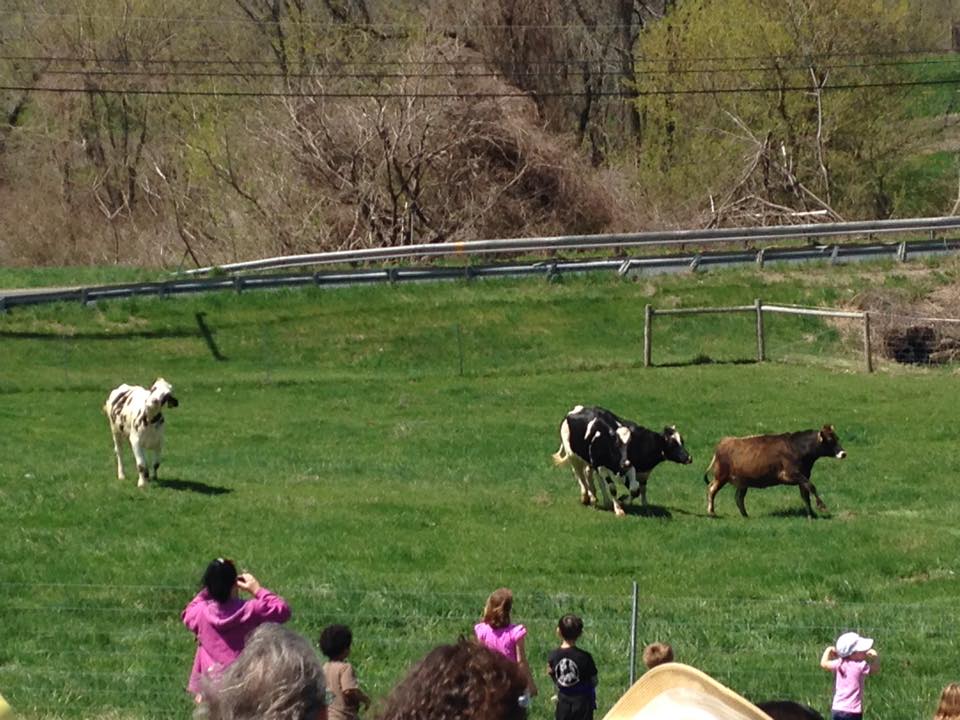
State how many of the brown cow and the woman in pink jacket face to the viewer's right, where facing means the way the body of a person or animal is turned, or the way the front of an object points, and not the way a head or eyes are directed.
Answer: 1

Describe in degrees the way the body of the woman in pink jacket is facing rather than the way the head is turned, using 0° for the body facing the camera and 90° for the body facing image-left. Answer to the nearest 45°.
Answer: approximately 180°

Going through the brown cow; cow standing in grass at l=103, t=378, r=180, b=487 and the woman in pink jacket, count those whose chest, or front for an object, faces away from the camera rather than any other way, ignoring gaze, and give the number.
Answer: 1

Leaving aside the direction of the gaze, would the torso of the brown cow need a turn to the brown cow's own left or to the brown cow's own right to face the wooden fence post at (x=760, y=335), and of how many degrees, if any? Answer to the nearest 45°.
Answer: approximately 90° to the brown cow's own left

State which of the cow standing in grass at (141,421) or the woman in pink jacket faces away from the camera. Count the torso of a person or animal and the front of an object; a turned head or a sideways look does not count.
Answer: the woman in pink jacket

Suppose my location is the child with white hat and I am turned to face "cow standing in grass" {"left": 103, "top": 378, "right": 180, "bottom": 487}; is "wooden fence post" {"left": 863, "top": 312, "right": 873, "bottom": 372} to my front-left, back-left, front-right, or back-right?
front-right

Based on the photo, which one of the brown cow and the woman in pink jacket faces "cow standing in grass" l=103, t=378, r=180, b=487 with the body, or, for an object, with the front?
the woman in pink jacket

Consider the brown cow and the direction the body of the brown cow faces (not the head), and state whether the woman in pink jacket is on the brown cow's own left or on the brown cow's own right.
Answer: on the brown cow's own right

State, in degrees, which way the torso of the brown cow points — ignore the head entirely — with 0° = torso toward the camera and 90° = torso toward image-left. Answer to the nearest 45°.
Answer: approximately 270°

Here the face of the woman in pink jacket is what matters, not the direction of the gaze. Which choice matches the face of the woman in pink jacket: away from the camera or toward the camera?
away from the camera

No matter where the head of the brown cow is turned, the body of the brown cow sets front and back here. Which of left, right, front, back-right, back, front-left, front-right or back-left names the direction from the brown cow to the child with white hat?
right

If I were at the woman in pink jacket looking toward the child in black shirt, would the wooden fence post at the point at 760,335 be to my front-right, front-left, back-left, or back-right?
front-left
